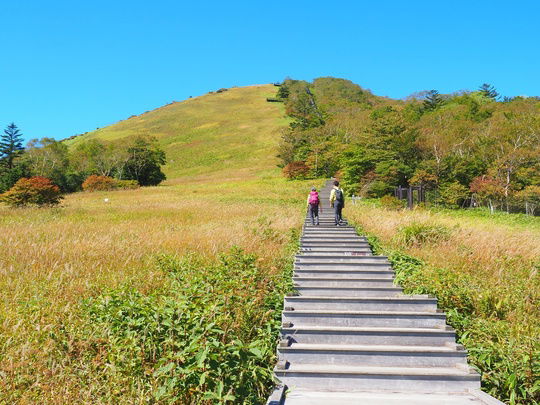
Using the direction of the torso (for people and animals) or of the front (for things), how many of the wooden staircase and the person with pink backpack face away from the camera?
1

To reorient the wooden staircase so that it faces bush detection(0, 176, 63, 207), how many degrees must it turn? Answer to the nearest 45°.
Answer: approximately 135° to its right

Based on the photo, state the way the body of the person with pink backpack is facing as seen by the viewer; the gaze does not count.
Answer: away from the camera

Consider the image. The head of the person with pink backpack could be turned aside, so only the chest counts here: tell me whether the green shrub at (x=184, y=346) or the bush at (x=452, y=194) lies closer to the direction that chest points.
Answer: the bush

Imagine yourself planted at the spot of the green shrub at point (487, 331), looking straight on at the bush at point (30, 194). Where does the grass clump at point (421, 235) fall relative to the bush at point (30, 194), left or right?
right

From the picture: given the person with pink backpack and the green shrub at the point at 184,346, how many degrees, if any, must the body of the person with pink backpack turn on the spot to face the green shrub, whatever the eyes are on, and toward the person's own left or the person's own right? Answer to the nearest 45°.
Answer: approximately 180°

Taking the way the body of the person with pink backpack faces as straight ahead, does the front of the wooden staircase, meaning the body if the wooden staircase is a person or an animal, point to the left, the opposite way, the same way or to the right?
the opposite way

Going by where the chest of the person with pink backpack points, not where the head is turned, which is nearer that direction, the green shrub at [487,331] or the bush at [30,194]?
the bush

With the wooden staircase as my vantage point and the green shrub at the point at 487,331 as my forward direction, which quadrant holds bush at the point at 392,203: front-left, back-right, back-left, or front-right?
front-left

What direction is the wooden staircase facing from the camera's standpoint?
toward the camera
